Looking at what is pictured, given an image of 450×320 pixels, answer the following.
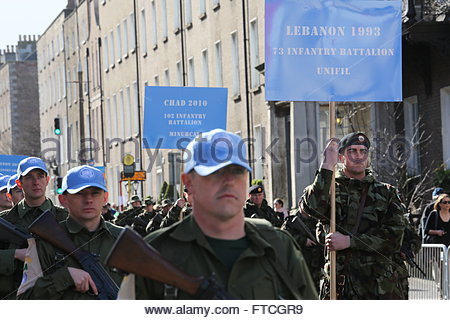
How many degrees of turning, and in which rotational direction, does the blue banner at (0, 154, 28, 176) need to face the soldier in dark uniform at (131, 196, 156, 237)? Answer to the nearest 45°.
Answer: approximately 135° to its left

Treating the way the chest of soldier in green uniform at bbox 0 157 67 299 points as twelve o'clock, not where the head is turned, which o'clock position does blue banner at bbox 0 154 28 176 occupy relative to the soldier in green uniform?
The blue banner is roughly at 6 o'clock from the soldier in green uniform.

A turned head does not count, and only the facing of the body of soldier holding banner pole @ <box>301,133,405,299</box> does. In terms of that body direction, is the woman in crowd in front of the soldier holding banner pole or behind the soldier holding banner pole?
behind

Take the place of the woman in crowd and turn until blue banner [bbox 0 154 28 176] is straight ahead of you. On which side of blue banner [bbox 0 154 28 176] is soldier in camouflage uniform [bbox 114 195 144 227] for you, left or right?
right

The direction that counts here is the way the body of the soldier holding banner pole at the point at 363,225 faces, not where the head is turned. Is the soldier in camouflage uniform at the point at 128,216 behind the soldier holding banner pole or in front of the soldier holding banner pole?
behind

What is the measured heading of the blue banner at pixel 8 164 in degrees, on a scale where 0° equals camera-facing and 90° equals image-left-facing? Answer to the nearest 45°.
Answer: approximately 0°

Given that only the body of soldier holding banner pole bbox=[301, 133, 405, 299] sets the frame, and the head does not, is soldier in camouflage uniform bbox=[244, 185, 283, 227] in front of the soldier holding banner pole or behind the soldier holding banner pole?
behind
